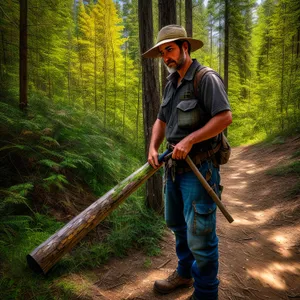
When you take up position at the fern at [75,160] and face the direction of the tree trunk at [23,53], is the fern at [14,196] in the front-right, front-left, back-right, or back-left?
back-left

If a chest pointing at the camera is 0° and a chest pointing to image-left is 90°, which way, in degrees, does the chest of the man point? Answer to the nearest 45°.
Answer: approximately 45°

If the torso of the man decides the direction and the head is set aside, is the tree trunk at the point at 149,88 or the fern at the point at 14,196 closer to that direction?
the fern

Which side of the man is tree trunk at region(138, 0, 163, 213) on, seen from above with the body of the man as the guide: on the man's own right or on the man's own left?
on the man's own right

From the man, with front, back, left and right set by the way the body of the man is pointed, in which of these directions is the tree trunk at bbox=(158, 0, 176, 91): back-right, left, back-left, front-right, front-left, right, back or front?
back-right

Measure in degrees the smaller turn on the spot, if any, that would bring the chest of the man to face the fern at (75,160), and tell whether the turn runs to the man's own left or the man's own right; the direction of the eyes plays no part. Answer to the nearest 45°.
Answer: approximately 90° to the man's own right

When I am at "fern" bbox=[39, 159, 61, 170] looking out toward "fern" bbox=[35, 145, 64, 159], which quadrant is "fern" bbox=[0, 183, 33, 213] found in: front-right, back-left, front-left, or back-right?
back-left
